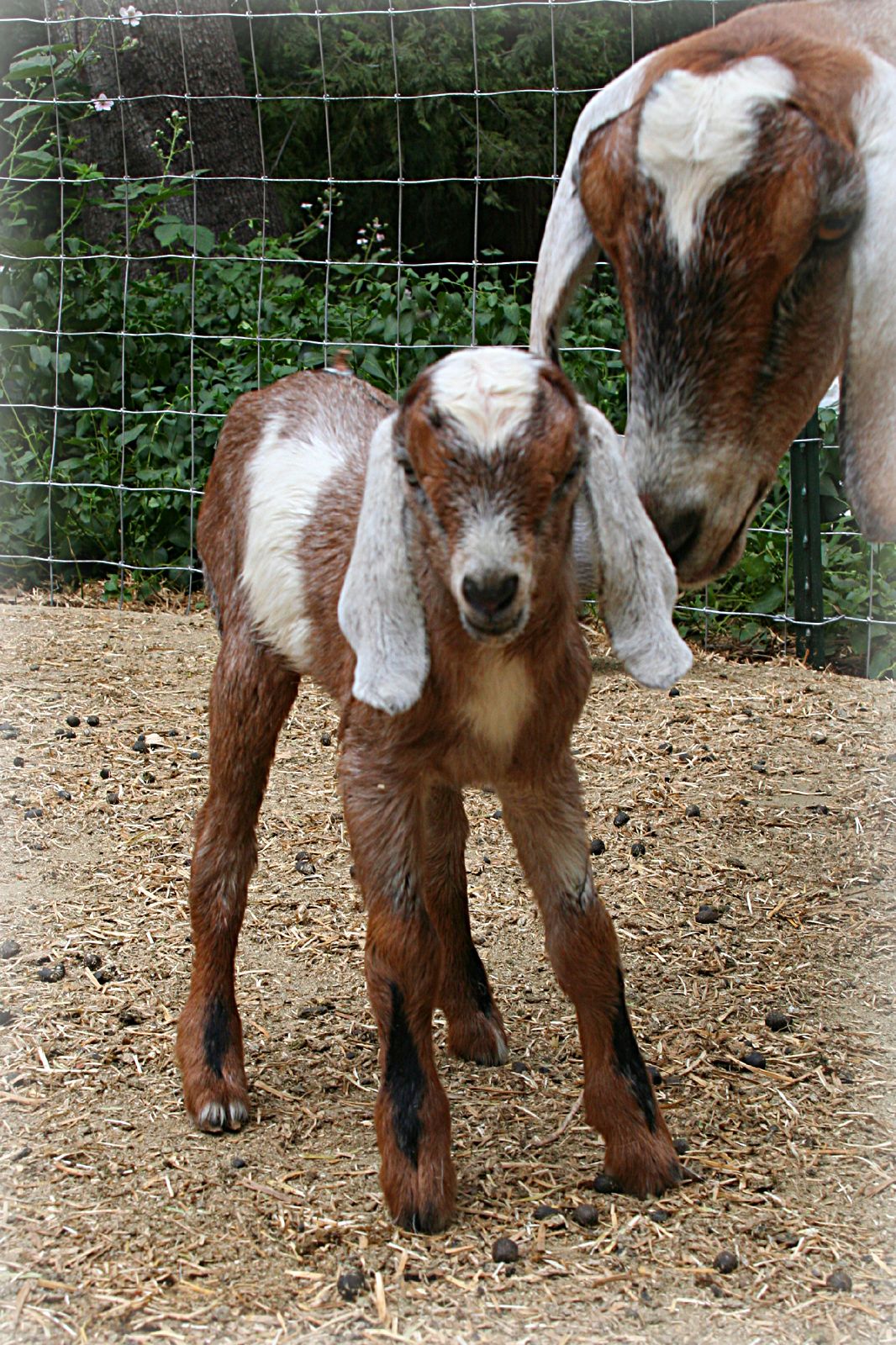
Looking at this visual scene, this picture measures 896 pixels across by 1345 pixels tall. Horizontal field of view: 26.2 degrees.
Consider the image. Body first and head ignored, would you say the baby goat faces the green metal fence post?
no

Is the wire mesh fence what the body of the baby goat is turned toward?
no

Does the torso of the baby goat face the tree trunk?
no

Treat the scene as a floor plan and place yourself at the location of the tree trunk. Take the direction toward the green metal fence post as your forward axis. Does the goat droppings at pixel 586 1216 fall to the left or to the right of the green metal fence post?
right
